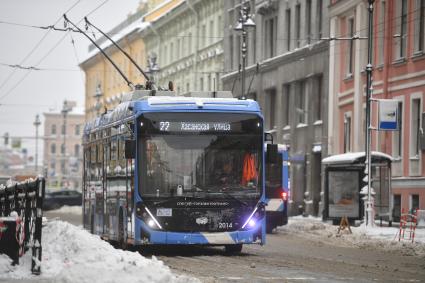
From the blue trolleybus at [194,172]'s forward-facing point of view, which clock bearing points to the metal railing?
The metal railing is roughly at 1 o'clock from the blue trolleybus.

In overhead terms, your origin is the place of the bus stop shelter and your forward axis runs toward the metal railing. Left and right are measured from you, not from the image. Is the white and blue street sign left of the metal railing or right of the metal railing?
left

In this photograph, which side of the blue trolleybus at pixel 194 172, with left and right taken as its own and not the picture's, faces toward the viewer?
front

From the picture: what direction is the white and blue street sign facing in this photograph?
toward the camera

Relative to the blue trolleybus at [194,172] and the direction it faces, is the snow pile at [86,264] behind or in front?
in front

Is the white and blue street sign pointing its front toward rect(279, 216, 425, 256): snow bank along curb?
yes

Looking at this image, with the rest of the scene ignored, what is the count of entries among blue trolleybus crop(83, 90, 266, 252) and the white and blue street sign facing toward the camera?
2

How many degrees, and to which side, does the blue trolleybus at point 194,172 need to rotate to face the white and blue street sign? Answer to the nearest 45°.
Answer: approximately 135° to its left

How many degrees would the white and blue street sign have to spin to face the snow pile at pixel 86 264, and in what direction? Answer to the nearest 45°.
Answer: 0° — it already faces it
